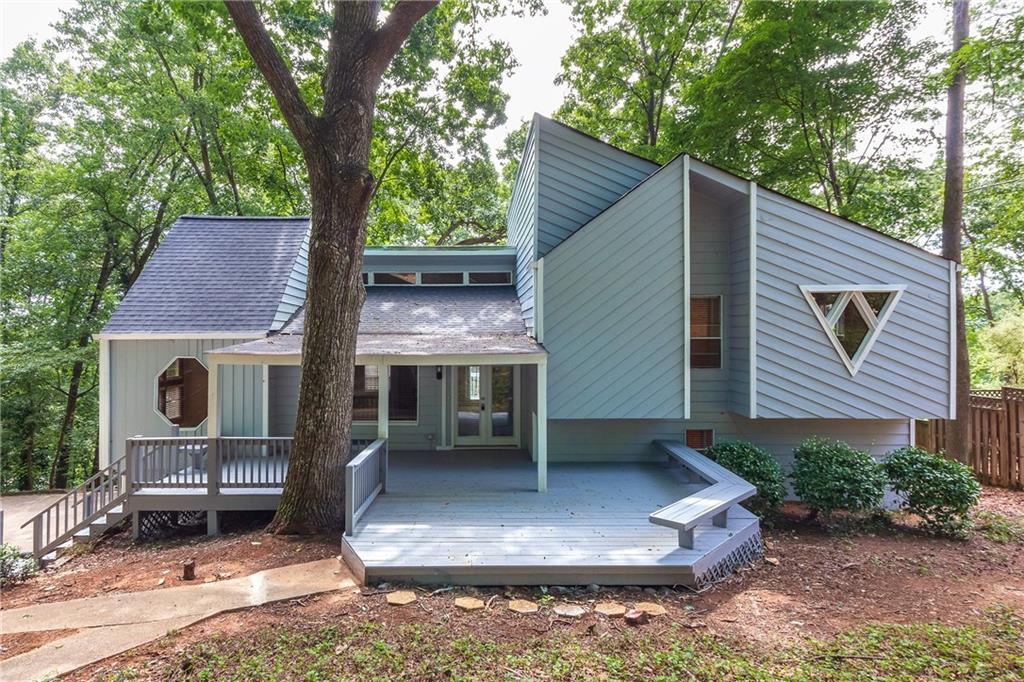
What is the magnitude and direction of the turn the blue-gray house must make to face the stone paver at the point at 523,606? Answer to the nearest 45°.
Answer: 0° — it already faces it

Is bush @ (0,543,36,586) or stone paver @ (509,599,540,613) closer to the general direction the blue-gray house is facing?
the stone paver

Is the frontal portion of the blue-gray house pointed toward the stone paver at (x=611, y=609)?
yes

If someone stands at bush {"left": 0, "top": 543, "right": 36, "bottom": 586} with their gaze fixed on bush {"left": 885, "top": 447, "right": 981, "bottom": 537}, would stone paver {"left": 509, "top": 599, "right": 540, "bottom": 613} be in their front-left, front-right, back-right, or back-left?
front-right

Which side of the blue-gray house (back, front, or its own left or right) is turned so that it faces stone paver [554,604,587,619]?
front

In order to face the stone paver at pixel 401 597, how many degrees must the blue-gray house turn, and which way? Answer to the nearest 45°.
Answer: approximately 45° to its right

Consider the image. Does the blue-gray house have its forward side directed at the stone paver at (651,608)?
yes

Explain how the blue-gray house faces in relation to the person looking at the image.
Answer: facing the viewer

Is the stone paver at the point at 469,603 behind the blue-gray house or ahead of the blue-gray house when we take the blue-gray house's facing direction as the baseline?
ahead

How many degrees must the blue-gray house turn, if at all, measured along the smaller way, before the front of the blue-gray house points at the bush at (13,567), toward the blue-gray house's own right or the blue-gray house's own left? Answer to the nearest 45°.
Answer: approximately 90° to the blue-gray house's own right

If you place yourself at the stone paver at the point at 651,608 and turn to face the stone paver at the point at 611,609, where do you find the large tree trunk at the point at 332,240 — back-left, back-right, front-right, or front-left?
front-right

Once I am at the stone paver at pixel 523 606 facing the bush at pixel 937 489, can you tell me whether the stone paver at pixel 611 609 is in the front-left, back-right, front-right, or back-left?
front-right
